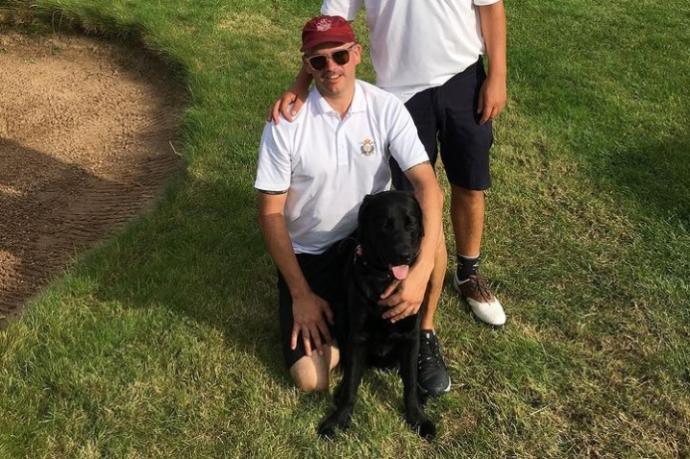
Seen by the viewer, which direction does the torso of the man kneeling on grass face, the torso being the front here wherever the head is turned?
toward the camera

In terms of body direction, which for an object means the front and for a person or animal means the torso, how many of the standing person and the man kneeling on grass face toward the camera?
2

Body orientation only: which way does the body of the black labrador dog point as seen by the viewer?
toward the camera

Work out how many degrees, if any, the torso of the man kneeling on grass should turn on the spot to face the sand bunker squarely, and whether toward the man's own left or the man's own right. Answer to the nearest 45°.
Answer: approximately 135° to the man's own right

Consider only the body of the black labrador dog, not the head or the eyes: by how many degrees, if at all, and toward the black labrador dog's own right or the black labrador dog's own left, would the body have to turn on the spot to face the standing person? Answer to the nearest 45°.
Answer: approximately 135° to the black labrador dog's own left

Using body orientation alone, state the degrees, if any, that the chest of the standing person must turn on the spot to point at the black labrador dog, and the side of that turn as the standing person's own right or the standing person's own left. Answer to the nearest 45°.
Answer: approximately 45° to the standing person's own right

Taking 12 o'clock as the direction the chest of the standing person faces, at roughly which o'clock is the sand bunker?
The sand bunker is roughly at 4 o'clock from the standing person.
